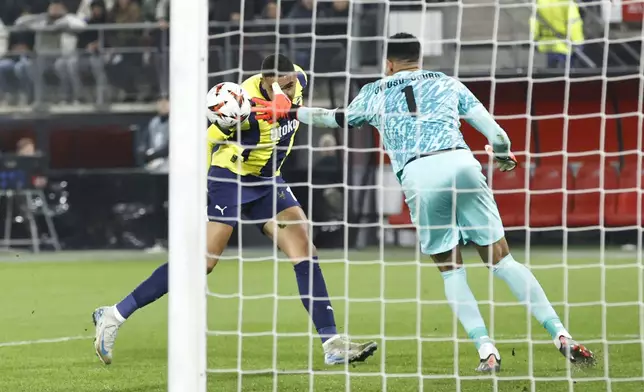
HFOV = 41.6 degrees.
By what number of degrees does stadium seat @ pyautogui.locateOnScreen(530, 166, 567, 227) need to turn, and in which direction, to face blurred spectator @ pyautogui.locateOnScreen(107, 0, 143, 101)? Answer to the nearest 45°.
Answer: approximately 90° to its right

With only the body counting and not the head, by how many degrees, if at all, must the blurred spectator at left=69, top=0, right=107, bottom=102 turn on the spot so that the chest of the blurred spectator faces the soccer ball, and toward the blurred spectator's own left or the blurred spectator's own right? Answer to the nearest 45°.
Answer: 0° — they already face it

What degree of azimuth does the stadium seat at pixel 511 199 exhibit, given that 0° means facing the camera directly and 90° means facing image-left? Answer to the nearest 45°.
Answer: approximately 0°

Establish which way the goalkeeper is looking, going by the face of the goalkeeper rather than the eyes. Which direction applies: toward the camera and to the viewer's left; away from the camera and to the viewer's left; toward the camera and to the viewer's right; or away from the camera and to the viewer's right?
away from the camera and to the viewer's left

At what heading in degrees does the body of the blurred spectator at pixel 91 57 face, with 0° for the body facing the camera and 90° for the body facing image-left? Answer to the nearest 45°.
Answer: approximately 0°

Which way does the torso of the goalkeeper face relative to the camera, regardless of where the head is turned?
away from the camera
